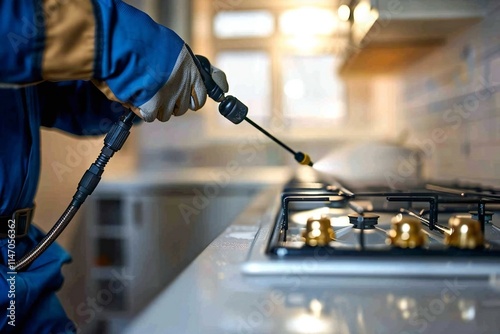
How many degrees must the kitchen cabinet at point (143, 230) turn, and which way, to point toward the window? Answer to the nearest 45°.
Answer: approximately 135° to its left

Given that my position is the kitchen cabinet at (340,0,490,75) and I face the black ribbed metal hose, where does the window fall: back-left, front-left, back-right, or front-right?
back-right

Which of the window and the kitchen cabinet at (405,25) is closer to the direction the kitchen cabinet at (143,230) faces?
the kitchen cabinet

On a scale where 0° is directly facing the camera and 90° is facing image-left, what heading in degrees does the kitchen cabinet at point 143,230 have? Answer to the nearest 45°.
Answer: approximately 0°

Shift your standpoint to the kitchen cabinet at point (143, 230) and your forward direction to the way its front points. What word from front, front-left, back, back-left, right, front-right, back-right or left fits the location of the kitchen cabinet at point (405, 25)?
front-left
